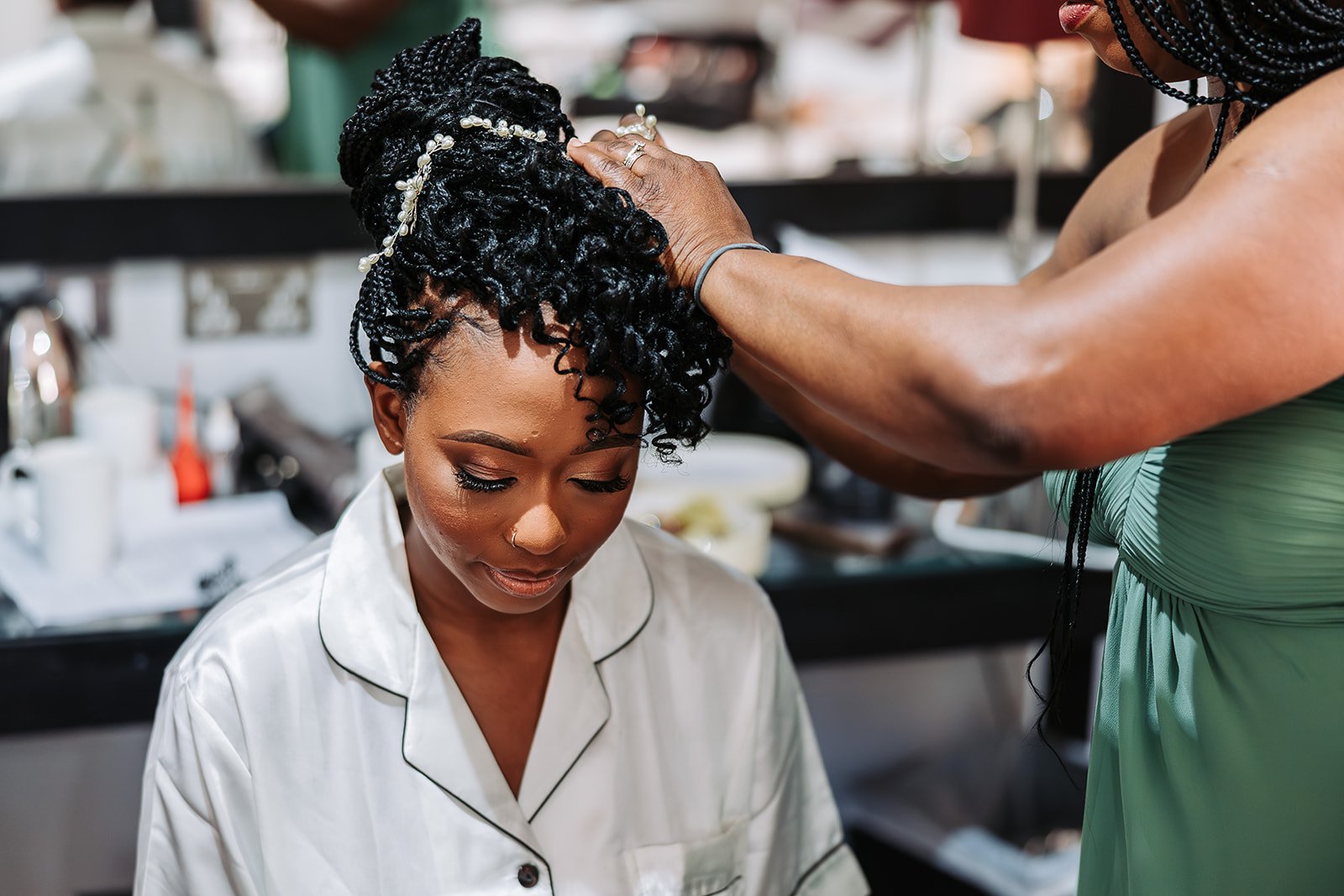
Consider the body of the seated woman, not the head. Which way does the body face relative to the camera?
toward the camera

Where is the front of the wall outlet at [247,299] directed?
toward the camera

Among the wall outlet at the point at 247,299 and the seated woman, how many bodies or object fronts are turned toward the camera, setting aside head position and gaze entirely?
2

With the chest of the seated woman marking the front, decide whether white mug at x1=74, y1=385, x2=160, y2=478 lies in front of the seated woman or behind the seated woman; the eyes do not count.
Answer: behind

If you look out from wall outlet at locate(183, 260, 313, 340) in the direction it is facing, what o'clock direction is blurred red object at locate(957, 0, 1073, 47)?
The blurred red object is roughly at 10 o'clock from the wall outlet.

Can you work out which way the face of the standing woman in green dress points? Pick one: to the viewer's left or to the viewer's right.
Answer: to the viewer's left

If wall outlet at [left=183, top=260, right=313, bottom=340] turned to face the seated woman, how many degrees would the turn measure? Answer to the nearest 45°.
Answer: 0° — it already faces them

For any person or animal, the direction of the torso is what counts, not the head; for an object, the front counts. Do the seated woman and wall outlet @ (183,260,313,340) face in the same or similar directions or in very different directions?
same or similar directions

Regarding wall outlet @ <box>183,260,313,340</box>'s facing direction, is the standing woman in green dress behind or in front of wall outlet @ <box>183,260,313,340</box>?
in front
